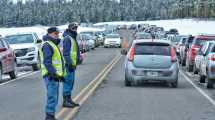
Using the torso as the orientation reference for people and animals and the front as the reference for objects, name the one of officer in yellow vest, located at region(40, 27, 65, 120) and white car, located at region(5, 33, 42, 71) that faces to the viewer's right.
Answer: the officer in yellow vest

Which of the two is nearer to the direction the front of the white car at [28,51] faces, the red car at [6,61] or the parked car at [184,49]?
the red car

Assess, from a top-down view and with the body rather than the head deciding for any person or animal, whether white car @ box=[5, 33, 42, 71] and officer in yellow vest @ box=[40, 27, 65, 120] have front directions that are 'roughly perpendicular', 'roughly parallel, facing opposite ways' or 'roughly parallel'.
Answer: roughly perpendicular

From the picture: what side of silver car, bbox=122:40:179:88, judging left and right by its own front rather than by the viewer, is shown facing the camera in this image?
back

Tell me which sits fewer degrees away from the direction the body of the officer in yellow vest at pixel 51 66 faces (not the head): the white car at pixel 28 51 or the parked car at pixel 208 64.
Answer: the parked car

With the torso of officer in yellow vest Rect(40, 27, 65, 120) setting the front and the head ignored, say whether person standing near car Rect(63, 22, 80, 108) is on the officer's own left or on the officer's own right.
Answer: on the officer's own left

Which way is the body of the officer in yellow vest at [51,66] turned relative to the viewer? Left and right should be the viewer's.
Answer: facing to the right of the viewer

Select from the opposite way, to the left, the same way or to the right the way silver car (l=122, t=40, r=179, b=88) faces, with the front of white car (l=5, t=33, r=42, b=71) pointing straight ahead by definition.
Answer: the opposite way

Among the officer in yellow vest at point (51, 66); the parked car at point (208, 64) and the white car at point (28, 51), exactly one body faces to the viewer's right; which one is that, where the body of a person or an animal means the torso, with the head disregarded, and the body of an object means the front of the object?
the officer in yellow vest

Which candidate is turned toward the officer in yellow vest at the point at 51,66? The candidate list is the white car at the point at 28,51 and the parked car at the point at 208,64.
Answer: the white car
